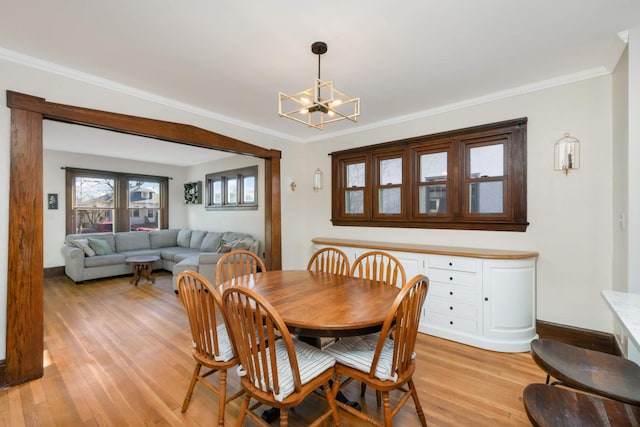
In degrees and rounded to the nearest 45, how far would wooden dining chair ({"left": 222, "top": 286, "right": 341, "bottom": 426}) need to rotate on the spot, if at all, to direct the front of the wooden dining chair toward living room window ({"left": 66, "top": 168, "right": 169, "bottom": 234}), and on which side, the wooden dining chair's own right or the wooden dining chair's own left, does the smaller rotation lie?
approximately 90° to the wooden dining chair's own left

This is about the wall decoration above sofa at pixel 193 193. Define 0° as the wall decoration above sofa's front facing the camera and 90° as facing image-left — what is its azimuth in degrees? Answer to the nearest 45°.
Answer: approximately 45°

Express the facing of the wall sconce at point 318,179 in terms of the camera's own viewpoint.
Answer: facing the viewer and to the left of the viewer

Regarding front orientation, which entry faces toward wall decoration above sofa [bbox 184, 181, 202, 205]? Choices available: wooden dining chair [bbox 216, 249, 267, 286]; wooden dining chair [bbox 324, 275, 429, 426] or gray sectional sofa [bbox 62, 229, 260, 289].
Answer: wooden dining chair [bbox 324, 275, 429, 426]

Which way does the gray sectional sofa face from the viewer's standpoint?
toward the camera

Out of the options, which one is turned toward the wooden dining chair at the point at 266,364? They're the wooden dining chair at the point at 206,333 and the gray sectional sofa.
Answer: the gray sectional sofa

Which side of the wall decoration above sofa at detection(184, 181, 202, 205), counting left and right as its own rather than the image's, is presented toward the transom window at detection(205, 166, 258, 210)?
left

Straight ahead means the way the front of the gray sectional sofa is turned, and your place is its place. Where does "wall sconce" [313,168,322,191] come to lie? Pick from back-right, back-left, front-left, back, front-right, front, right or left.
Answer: front-left

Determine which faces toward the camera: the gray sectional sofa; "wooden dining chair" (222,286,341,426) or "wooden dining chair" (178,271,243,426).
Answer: the gray sectional sofa

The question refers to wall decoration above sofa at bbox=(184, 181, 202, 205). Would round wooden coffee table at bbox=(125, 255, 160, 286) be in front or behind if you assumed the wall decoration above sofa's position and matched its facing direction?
in front

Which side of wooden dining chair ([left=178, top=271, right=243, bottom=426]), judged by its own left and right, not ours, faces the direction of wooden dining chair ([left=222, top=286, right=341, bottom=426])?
right

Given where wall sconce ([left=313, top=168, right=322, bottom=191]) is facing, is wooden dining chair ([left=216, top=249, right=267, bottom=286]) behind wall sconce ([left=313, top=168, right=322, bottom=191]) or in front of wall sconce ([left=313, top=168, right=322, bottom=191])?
in front

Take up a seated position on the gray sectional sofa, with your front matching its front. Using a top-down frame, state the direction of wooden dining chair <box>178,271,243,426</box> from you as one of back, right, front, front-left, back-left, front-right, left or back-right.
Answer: front

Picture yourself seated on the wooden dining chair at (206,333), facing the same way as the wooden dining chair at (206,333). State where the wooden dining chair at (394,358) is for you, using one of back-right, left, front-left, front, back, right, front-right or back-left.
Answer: right

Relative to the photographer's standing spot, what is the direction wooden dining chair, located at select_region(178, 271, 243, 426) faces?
facing away from the viewer and to the right of the viewer

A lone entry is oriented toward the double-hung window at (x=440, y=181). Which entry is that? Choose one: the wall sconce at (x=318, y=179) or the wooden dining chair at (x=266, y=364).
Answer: the wooden dining chair

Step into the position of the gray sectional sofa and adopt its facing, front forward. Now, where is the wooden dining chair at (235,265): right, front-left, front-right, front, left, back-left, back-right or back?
front

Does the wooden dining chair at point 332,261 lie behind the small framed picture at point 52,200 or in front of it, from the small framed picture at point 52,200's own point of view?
in front
